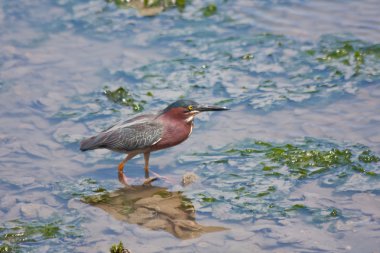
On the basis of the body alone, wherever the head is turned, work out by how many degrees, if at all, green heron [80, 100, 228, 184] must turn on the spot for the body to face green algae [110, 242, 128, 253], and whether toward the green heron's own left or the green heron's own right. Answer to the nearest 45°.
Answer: approximately 90° to the green heron's own right

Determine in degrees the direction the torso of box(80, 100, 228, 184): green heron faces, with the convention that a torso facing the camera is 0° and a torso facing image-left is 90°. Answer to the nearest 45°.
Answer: approximately 270°
